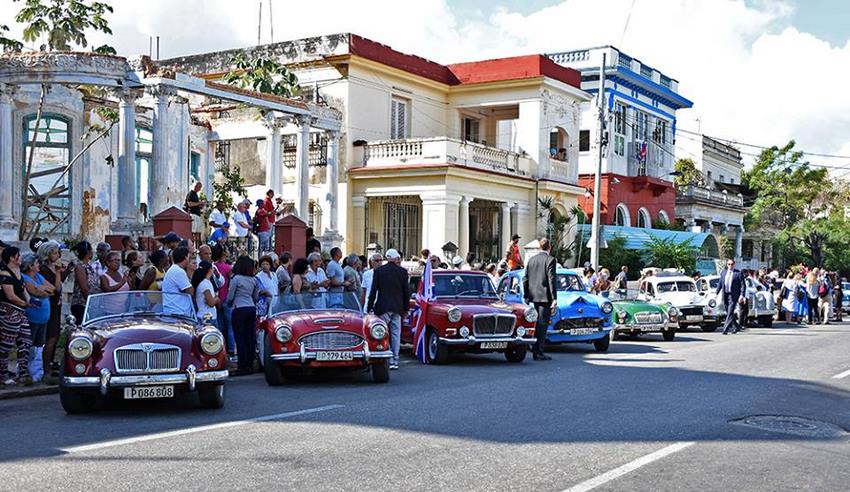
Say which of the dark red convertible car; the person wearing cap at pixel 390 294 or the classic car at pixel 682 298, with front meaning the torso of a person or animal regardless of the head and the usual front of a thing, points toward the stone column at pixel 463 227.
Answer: the person wearing cap

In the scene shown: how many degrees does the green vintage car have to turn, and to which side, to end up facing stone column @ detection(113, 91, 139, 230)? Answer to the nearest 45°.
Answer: approximately 135° to its right

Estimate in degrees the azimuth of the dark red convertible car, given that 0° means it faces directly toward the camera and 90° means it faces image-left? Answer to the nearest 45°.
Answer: approximately 0°

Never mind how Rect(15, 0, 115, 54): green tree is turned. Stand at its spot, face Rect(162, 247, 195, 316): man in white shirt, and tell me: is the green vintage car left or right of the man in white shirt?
left

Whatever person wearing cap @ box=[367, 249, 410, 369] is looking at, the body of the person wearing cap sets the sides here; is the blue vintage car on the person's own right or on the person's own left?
on the person's own right

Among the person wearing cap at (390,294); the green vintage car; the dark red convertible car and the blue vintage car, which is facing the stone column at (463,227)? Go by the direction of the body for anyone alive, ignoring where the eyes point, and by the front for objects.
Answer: the person wearing cap

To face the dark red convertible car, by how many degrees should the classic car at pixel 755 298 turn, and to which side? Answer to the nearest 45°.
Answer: approximately 45° to its right

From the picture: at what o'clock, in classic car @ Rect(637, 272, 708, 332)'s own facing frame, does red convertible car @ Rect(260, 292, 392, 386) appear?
The red convertible car is roughly at 2 o'clock from the classic car.

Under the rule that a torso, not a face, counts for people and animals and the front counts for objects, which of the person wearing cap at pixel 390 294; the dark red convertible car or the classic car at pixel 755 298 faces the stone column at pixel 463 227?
the person wearing cap

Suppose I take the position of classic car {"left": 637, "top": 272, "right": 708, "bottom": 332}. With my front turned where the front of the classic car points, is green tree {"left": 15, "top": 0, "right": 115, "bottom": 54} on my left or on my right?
on my right

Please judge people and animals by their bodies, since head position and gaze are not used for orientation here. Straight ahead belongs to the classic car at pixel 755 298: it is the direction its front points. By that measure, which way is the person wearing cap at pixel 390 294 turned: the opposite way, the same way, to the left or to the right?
the opposite way

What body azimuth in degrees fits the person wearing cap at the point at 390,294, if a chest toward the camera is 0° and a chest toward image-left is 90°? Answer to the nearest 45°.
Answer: approximately 180°

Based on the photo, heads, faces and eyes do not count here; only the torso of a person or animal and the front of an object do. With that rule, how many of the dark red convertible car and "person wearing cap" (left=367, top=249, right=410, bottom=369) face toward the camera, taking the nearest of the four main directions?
1
